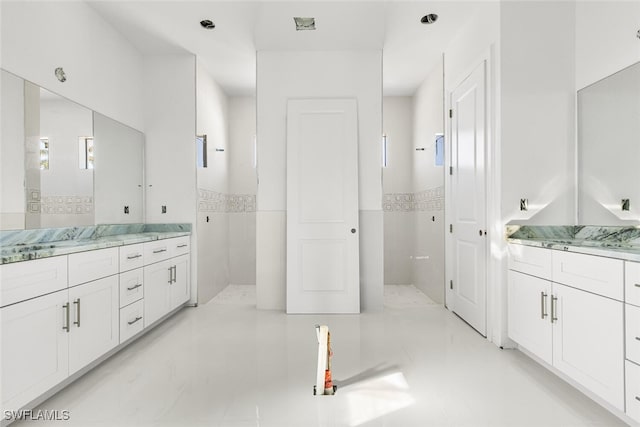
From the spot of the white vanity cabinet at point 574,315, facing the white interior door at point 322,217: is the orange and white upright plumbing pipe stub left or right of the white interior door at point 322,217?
left

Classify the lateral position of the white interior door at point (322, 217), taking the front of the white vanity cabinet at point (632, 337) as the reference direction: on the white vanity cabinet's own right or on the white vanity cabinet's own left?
on the white vanity cabinet's own right

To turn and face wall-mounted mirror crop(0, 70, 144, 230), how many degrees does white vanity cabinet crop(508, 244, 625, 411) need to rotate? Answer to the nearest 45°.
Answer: approximately 45° to its right

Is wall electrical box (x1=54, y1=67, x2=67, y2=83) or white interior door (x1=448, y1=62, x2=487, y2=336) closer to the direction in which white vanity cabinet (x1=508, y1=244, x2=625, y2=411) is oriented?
the wall electrical box

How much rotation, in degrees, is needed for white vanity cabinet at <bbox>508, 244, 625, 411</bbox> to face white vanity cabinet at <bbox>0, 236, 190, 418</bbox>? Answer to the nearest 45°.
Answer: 0° — it already faces it

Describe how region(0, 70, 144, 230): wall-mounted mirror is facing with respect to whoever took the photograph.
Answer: facing the viewer and to the right of the viewer

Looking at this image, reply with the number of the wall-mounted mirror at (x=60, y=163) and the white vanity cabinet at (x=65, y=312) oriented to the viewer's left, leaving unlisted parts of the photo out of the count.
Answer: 0

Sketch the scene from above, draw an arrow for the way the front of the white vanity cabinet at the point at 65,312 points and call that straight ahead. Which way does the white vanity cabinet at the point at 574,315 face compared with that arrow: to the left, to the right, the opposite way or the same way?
the opposite way

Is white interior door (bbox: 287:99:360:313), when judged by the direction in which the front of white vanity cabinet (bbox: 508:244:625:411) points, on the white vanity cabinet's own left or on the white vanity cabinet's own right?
on the white vanity cabinet's own right

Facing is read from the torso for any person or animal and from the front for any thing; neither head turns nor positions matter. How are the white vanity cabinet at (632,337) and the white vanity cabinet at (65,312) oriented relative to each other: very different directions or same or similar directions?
very different directions

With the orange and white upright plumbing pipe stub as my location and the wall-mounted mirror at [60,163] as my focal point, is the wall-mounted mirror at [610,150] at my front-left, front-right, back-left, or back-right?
back-right

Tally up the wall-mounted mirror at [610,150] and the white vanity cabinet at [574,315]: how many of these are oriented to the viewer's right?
0

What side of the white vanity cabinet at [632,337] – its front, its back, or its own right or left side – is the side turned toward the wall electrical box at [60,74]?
front
